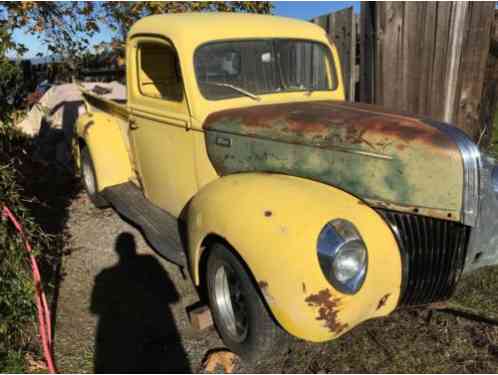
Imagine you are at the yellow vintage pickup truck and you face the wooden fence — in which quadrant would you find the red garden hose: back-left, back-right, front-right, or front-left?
back-left

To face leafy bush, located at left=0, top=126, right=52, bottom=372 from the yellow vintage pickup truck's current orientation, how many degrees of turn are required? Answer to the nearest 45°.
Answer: approximately 135° to its right

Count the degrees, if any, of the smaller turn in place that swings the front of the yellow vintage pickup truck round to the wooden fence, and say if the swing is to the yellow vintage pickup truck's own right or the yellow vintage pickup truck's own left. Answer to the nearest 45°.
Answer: approximately 90° to the yellow vintage pickup truck's own left

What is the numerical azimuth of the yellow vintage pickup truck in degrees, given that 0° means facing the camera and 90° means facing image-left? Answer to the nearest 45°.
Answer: approximately 315°

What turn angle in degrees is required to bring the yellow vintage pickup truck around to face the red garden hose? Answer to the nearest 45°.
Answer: approximately 135° to its right
